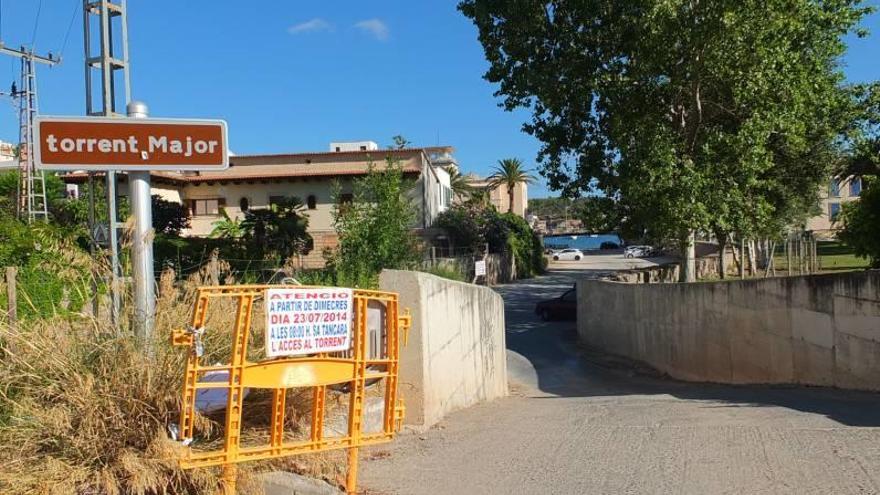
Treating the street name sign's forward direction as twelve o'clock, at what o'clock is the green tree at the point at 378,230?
The green tree is roughly at 7 o'clock from the street name sign.

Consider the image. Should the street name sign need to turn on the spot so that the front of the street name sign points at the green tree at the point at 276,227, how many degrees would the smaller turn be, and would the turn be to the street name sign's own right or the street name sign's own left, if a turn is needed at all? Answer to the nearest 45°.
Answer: approximately 180°

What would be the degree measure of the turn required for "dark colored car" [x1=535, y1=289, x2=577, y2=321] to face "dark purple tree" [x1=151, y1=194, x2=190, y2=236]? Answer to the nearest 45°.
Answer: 0° — it already faces it

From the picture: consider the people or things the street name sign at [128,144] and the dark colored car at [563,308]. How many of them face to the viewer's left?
1

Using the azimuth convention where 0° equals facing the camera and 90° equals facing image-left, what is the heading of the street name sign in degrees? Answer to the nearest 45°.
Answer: approximately 0°

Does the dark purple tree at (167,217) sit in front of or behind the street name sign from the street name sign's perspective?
behind
